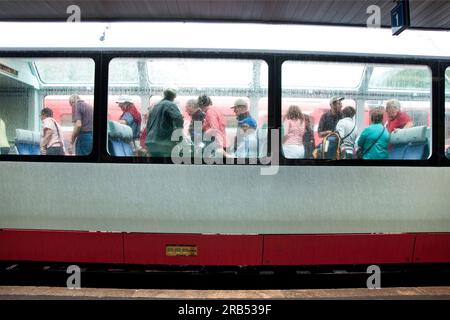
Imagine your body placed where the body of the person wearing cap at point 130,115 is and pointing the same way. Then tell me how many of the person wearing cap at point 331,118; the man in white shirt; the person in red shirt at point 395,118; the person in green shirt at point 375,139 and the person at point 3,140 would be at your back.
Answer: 4

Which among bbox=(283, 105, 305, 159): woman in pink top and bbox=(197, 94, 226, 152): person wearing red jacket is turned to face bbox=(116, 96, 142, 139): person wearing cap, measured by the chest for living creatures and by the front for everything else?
bbox=(197, 94, 226, 152): person wearing red jacket

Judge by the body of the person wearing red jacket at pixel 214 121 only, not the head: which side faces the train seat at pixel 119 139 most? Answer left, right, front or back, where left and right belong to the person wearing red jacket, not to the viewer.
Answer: front

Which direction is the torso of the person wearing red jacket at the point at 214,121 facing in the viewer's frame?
to the viewer's left

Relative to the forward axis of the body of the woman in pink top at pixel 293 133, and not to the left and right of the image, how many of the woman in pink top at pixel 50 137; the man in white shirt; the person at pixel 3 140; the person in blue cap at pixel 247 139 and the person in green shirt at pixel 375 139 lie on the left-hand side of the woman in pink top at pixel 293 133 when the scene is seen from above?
3

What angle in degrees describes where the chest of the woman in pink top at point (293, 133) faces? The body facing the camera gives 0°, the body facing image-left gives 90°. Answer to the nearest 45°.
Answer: approximately 180°

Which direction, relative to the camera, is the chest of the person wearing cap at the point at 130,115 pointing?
to the viewer's left

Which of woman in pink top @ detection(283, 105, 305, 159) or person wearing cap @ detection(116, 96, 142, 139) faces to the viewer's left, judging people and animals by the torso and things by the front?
the person wearing cap

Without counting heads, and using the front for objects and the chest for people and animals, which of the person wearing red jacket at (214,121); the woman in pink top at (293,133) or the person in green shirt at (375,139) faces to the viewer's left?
the person wearing red jacket

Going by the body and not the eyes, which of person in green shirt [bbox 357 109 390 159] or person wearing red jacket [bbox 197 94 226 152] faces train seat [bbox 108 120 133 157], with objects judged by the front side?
the person wearing red jacket
